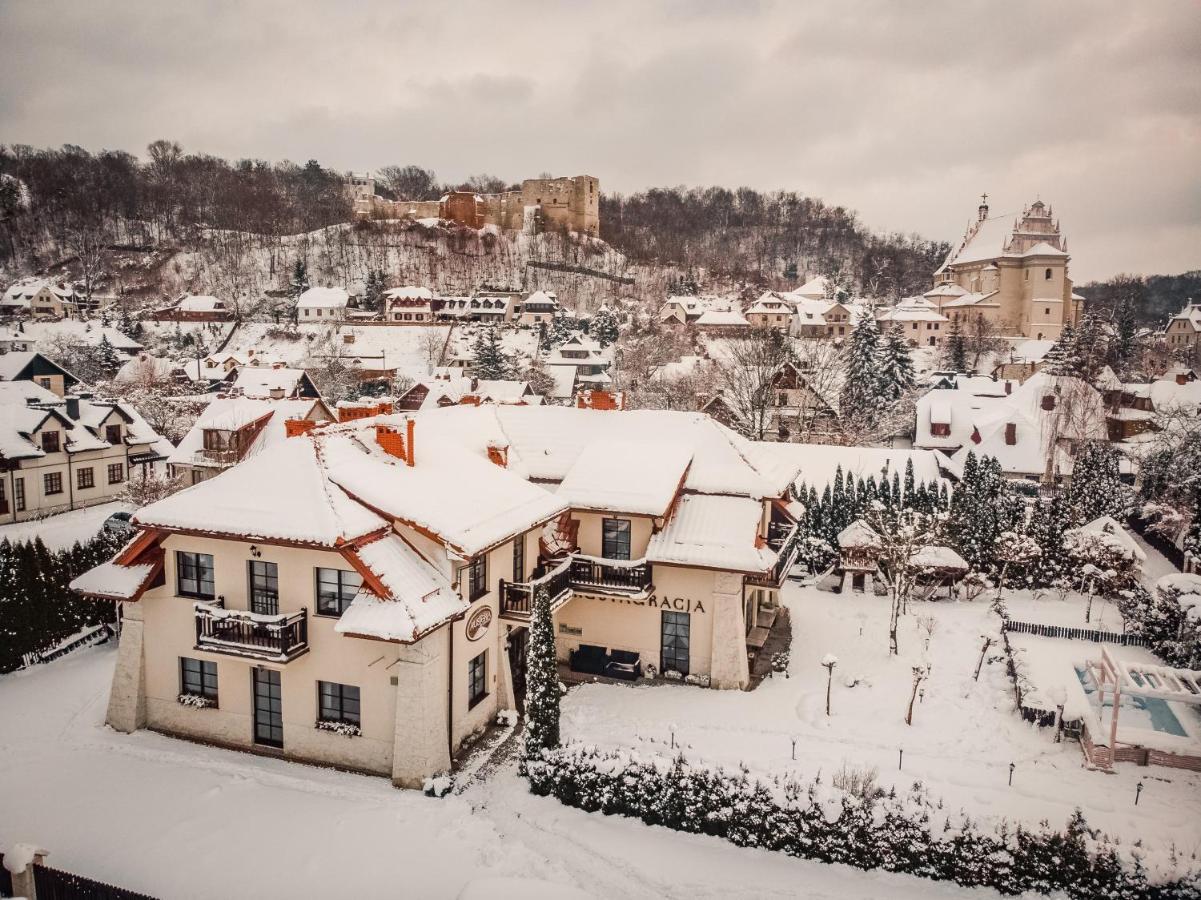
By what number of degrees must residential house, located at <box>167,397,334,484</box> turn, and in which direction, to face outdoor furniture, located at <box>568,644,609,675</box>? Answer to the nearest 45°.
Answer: approximately 45° to its left

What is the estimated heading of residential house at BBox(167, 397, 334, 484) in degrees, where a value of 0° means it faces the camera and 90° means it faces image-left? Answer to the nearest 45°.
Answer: approximately 45°

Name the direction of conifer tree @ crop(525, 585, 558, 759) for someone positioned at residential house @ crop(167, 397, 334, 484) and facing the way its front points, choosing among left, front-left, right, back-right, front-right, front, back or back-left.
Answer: front-left

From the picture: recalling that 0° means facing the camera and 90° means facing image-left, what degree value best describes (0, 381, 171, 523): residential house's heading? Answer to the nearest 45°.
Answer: approximately 315°

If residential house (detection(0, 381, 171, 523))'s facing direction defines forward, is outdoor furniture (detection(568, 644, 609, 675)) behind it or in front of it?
in front

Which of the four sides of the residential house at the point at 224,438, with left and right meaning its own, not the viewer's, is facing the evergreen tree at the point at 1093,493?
left

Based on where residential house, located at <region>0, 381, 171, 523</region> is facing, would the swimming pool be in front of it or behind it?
in front

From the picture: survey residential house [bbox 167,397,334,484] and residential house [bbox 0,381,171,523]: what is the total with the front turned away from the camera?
0
